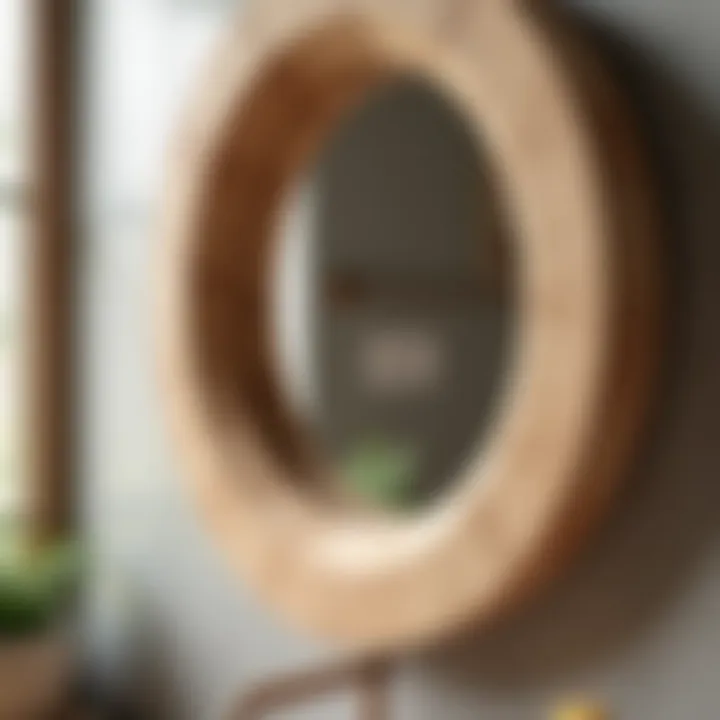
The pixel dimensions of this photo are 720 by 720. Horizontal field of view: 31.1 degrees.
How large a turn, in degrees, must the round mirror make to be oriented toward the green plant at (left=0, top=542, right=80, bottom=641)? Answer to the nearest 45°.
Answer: approximately 90° to its right

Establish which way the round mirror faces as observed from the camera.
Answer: facing the viewer and to the left of the viewer

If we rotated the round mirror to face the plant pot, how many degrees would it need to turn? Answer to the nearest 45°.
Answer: approximately 90° to its right
